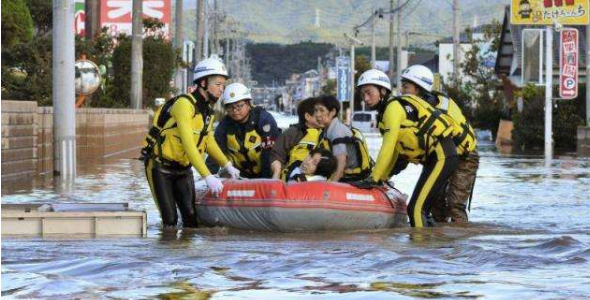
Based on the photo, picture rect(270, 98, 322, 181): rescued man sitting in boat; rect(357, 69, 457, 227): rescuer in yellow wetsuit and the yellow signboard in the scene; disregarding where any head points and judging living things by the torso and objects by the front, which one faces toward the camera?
the yellow signboard

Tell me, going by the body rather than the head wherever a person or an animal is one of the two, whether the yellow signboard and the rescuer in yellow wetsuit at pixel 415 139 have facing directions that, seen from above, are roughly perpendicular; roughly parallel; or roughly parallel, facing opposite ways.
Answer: roughly perpendicular

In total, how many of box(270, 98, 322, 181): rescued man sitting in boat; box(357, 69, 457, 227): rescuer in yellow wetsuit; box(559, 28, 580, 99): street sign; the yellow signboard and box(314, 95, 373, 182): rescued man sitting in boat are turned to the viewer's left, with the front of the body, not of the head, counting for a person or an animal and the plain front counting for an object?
2

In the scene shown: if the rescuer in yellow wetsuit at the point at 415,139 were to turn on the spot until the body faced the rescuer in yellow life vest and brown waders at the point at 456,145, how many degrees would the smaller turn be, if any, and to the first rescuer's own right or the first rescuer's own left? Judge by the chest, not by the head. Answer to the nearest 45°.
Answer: approximately 135° to the first rescuer's own right

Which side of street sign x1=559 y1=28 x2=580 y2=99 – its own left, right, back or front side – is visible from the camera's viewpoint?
front

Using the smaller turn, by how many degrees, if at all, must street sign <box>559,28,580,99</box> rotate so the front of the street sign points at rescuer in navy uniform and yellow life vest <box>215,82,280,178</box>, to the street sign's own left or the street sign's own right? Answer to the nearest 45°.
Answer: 0° — it already faces them

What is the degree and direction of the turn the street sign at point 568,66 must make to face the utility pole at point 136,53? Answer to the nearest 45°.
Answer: approximately 90° to its right

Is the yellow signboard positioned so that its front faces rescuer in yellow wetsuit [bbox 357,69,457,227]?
yes

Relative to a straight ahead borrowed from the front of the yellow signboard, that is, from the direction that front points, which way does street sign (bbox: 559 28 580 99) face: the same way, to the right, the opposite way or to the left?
the same way

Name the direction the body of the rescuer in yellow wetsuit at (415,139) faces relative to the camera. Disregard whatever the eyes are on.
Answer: to the viewer's left

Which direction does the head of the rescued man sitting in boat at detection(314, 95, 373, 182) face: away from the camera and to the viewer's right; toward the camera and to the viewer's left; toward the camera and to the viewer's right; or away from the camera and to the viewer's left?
toward the camera and to the viewer's left

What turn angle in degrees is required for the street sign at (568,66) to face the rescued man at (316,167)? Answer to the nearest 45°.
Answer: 0° — it already faces them

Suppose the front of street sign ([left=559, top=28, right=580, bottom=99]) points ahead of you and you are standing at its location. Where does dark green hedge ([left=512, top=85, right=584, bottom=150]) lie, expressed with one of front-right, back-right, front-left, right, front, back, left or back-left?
back

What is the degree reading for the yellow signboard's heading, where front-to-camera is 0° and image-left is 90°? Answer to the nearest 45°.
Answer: approximately 0°

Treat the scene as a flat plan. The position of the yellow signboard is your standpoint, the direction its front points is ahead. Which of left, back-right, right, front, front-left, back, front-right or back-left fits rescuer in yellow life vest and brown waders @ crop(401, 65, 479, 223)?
front

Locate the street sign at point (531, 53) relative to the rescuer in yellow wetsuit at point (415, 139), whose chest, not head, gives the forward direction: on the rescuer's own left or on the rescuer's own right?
on the rescuer's own right

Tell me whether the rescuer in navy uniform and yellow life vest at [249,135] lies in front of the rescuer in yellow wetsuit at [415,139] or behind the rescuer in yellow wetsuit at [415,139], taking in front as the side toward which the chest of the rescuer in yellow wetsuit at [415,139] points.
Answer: in front
